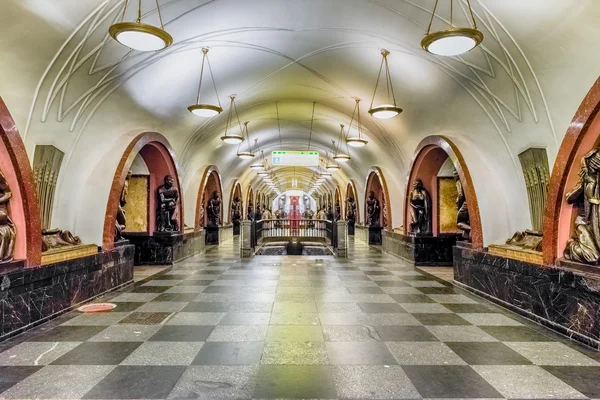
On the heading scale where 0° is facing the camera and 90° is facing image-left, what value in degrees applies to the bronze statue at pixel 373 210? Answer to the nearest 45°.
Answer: approximately 45°

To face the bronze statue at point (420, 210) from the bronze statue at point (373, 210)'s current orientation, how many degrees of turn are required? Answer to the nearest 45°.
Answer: approximately 45° to its left

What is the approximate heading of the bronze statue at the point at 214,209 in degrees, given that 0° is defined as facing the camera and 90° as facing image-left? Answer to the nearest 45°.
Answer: approximately 315°

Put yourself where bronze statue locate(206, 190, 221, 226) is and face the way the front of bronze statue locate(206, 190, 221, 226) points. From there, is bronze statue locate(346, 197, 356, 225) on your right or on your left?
on your left
